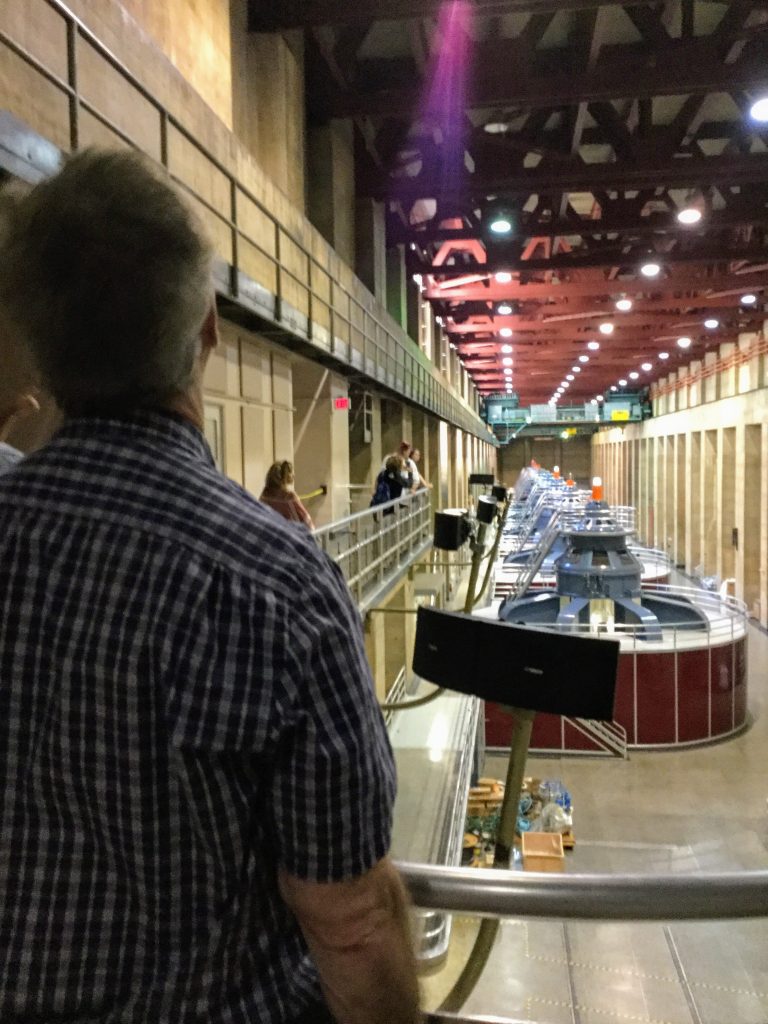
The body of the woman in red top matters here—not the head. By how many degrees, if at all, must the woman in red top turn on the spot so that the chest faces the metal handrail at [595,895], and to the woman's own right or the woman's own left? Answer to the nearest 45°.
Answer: approximately 180°

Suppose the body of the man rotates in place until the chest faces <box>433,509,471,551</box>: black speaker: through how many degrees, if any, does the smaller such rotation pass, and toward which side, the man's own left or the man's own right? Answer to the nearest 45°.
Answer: approximately 45° to the man's own right

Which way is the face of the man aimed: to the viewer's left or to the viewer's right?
to the viewer's right

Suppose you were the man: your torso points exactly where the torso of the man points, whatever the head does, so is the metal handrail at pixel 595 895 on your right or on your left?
on your right

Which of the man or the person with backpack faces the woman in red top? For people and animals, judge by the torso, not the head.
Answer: the man

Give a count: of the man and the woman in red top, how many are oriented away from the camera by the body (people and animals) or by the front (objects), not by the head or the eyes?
2

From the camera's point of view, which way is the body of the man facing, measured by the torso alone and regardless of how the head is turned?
away from the camera

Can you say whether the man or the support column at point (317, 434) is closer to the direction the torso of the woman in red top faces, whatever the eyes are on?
the support column

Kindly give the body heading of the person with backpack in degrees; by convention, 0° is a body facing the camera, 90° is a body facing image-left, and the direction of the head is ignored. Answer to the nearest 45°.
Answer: approximately 225°

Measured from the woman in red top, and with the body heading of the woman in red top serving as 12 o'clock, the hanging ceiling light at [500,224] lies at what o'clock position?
The hanging ceiling light is roughly at 1 o'clock from the woman in red top.

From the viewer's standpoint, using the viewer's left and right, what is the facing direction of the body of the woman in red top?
facing away from the viewer
